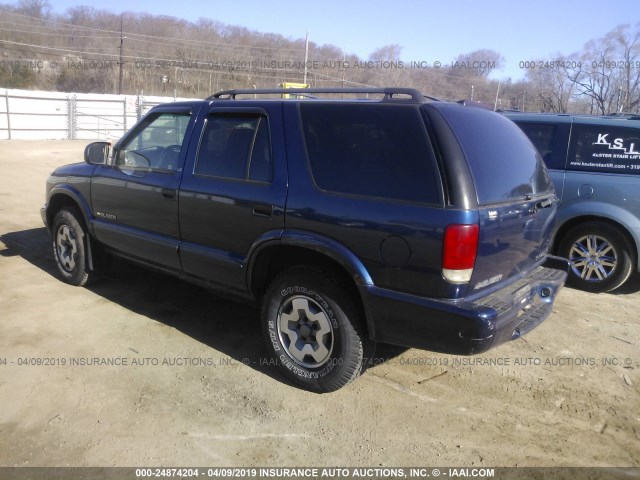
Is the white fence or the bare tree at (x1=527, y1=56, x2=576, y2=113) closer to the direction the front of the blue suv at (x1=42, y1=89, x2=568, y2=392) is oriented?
the white fence

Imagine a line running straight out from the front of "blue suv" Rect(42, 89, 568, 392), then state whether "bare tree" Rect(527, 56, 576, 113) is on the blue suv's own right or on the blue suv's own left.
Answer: on the blue suv's own right

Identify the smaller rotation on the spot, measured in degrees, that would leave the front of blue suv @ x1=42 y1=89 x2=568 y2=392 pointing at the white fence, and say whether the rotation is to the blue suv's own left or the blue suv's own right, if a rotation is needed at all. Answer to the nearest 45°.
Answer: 0° — it already faces it

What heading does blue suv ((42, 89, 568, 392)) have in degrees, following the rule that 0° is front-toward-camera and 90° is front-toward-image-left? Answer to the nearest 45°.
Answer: approximately 135°
